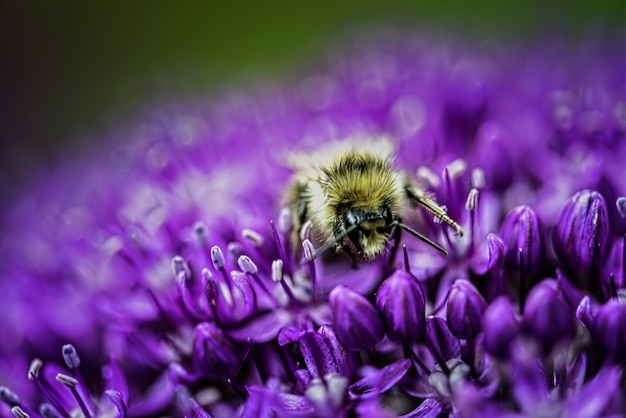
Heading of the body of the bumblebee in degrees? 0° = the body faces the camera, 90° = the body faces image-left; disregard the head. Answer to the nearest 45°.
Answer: approximately 0°
